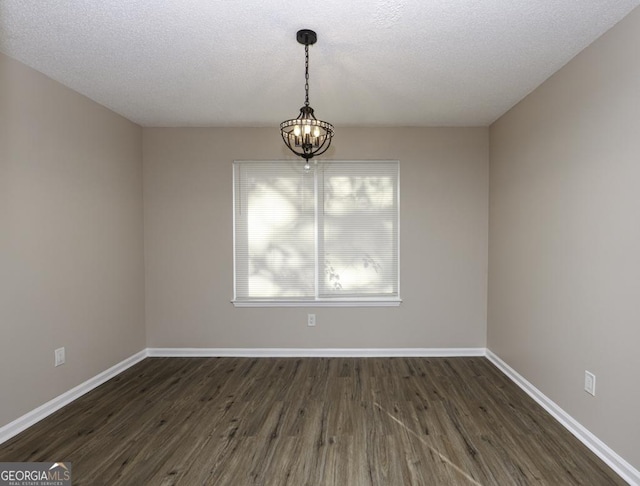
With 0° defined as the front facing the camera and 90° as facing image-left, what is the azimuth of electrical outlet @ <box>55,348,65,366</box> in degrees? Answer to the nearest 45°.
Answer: approximately 315°

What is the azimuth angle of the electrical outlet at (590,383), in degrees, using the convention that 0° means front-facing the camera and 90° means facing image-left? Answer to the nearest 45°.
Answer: approximately 45°
